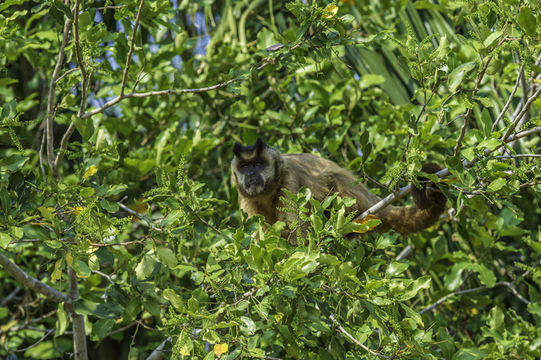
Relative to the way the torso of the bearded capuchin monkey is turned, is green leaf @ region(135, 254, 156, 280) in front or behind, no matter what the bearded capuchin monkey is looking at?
in front

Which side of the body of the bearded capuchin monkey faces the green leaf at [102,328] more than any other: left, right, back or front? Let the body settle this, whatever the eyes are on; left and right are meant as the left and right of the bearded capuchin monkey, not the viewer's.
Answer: front

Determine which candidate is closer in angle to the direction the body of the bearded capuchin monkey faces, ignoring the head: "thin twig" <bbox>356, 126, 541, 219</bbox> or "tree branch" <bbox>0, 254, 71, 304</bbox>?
the tree branch

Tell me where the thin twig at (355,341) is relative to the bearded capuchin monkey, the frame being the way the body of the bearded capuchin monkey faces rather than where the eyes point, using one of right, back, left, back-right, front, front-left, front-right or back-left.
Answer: front-left

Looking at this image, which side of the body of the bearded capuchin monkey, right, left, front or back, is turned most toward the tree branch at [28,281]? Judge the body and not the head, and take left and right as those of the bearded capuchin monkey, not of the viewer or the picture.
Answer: front

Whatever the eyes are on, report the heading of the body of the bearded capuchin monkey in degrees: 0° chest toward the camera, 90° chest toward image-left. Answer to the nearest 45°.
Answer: approximately 45°
